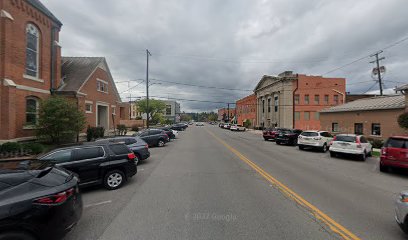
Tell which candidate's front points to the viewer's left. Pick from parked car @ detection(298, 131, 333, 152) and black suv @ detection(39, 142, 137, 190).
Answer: the black suv

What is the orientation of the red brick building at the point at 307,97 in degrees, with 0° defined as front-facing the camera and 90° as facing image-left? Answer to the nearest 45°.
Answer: approximately 45°

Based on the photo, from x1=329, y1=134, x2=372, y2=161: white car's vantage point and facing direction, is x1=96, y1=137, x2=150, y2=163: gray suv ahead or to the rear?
to the rear

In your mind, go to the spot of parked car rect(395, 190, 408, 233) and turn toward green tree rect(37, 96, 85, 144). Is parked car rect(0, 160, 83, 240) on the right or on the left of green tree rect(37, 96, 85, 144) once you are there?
left

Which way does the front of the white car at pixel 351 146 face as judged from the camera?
facing away from the viewer and to the right of the viewer

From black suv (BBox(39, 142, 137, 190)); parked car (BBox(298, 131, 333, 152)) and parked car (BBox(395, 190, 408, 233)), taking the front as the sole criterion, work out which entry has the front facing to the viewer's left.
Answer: the black suv

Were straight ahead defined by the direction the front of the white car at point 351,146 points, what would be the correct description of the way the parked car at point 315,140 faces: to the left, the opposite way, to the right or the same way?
the same way

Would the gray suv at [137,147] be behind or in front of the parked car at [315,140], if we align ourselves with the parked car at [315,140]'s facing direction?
behind

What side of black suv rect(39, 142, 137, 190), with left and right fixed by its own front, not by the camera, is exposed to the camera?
left

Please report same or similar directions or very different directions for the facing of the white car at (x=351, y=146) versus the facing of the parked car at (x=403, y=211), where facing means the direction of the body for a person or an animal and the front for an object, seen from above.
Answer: same or similar directions

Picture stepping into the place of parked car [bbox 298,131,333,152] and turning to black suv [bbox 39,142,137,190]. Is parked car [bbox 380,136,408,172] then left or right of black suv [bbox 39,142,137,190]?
left
